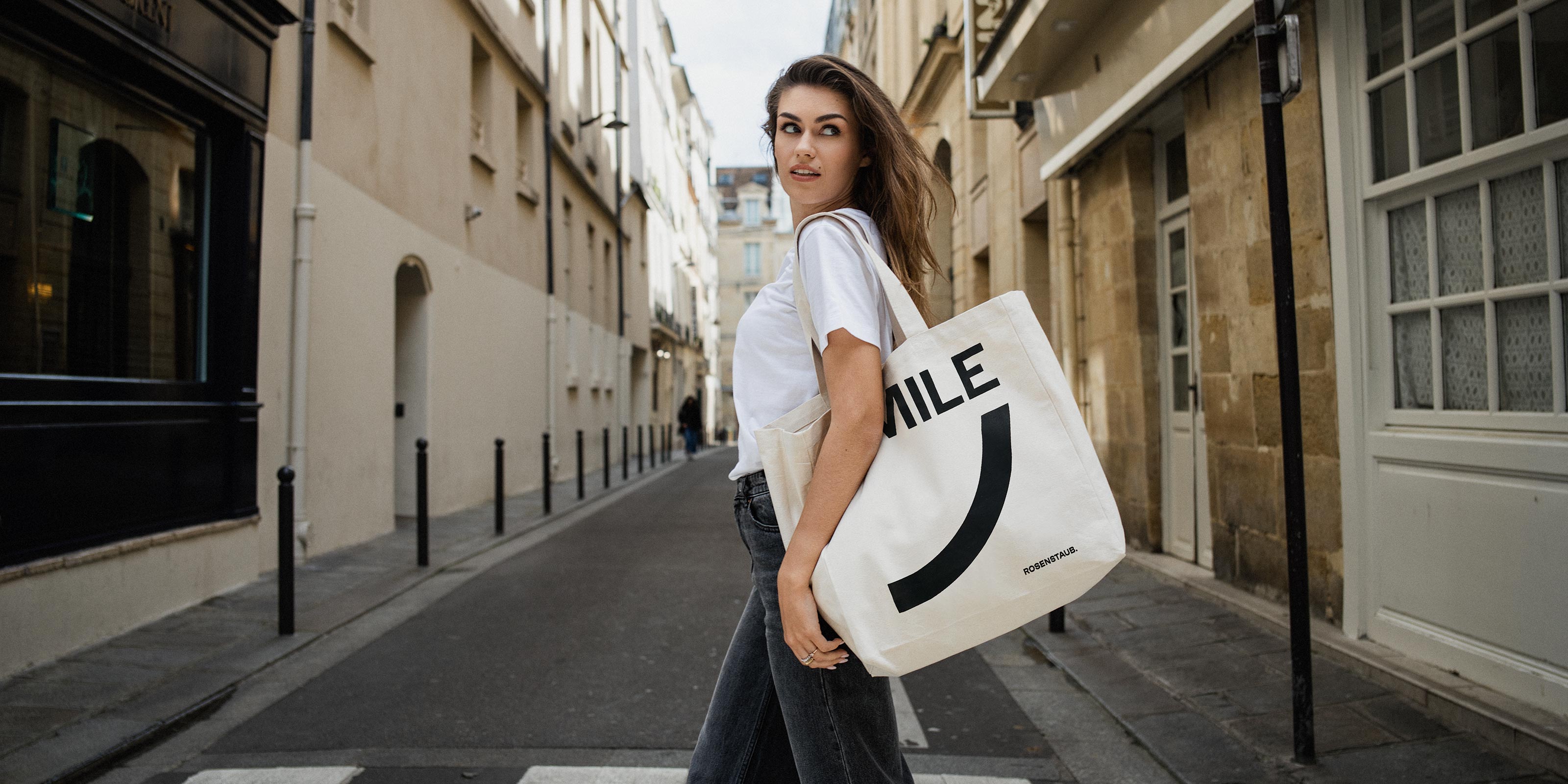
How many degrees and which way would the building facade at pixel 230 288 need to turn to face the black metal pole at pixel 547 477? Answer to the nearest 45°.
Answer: approximately 90° to its left

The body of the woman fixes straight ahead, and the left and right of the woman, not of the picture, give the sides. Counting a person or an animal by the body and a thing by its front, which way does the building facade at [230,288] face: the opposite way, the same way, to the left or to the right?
the opposite way

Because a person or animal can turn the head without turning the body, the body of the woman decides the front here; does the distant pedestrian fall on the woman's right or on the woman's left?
on the woman's right

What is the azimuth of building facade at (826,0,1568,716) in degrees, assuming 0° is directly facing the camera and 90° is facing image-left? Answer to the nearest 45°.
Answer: approximately 45°

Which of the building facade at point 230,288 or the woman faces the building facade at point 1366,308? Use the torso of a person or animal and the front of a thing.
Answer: the building facade at point 230,288

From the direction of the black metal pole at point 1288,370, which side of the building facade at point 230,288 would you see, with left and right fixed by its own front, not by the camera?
front

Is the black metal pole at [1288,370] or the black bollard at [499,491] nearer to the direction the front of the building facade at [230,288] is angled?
the black metal pole

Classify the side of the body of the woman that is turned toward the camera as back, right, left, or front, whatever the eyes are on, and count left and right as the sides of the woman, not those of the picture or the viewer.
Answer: left

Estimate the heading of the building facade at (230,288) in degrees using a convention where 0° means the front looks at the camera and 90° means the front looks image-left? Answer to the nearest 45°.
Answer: approximately 315°
